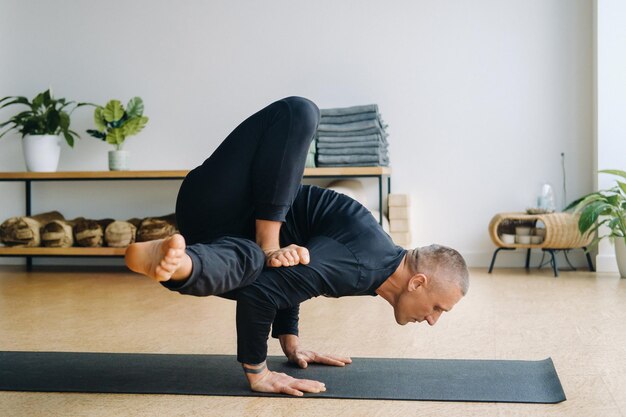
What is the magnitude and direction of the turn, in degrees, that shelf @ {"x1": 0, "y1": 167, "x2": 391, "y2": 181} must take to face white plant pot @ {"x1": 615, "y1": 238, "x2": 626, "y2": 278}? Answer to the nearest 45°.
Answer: approximately 90° to its left

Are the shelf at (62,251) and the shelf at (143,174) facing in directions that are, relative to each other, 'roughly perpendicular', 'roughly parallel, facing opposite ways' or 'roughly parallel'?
roughly parallel

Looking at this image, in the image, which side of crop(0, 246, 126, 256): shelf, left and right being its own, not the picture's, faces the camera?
front

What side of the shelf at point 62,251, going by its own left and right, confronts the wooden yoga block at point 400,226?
left

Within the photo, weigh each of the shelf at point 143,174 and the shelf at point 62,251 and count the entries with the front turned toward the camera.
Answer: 2

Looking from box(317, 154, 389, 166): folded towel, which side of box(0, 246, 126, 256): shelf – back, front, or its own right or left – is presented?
left

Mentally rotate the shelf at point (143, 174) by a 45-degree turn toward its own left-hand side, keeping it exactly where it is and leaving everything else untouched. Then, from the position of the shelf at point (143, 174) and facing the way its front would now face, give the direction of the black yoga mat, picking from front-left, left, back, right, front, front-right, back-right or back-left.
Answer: front-right
